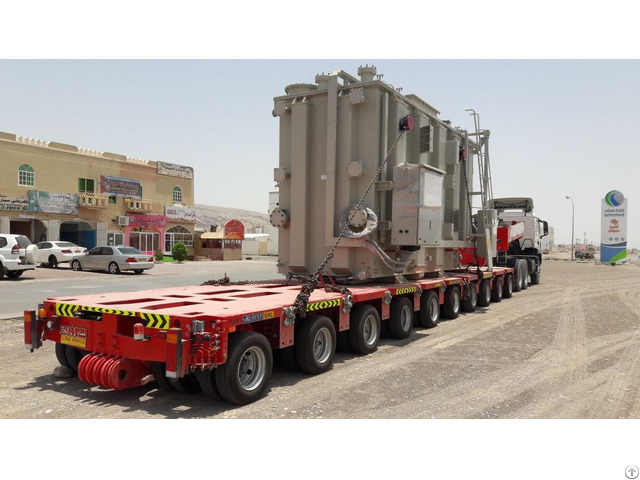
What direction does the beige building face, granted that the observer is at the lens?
facing the viewer and to the right of the viewer

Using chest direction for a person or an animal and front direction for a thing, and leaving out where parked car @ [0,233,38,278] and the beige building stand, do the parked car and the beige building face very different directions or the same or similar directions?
very different directions

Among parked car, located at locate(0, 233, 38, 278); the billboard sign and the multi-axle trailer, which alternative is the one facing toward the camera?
the billboard sign

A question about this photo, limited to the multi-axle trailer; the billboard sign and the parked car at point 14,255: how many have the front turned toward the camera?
1

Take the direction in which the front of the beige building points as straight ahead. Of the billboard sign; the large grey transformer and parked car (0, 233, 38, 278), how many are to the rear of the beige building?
0

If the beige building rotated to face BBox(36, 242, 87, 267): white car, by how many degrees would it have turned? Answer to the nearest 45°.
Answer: approximately 45° to its right

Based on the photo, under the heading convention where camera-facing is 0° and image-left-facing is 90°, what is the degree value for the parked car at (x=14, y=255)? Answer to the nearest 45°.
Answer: approximately 135°

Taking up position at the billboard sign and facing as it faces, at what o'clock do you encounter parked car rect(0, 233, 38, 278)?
The parked car is roughly at 1 o'clock from the billboard sign.

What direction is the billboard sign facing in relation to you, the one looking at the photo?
facing the viewer

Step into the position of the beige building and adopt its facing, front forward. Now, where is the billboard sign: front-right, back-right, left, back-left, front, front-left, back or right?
front-left

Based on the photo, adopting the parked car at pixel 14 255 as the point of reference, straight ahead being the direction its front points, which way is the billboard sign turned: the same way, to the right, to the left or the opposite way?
to the left

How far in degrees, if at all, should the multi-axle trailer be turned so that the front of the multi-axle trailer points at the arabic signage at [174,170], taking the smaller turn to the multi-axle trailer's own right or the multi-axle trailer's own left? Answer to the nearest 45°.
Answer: approximately 45° to the multi-axle trailer's own left

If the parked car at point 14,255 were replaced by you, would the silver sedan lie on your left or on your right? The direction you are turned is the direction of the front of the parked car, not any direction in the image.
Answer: on your right

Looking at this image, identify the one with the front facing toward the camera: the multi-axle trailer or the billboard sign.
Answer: the billboard sign

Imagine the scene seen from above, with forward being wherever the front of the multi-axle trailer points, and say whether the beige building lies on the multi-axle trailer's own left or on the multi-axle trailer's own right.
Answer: on the multi-axle trailer's own left

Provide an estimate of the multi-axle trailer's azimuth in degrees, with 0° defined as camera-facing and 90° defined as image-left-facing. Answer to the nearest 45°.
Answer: approximately 225°
